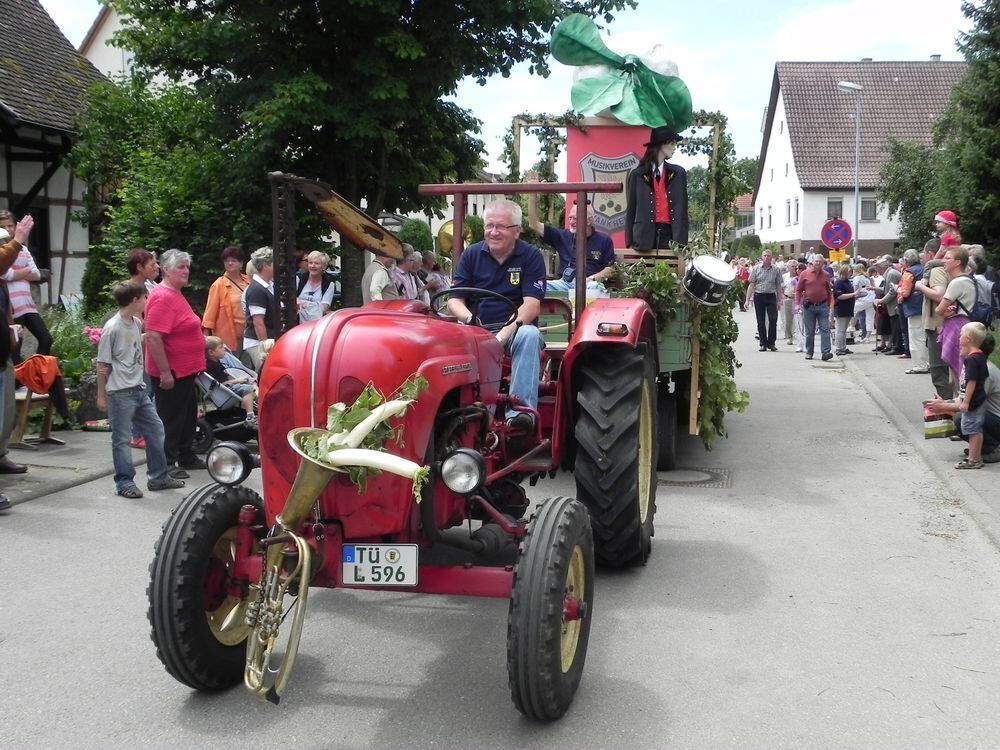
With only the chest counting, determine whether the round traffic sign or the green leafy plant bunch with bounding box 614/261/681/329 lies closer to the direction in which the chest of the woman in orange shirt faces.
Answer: the green leafy plant bunch

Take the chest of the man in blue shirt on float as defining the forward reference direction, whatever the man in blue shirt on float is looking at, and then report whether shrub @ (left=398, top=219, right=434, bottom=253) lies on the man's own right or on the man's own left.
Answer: on the man's own right

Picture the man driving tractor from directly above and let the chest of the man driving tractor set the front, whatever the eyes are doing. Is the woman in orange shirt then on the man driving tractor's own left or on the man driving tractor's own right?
on the man driving tractor's own right

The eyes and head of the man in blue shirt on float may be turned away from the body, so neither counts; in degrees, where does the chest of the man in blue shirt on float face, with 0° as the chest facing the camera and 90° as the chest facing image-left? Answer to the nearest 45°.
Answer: approximately 45°

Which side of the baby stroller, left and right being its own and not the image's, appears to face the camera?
right

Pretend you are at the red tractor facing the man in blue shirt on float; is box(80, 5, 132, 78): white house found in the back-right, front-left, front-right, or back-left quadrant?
front-left

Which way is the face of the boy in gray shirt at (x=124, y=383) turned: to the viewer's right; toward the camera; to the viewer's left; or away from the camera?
to the viewer's right

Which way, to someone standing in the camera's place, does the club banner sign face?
facing the viewer

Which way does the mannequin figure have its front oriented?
toward the camera

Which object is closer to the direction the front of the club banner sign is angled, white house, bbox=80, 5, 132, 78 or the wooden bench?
the wooden bench

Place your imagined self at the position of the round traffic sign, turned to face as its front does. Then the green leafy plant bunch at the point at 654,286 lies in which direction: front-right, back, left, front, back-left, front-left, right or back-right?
front
